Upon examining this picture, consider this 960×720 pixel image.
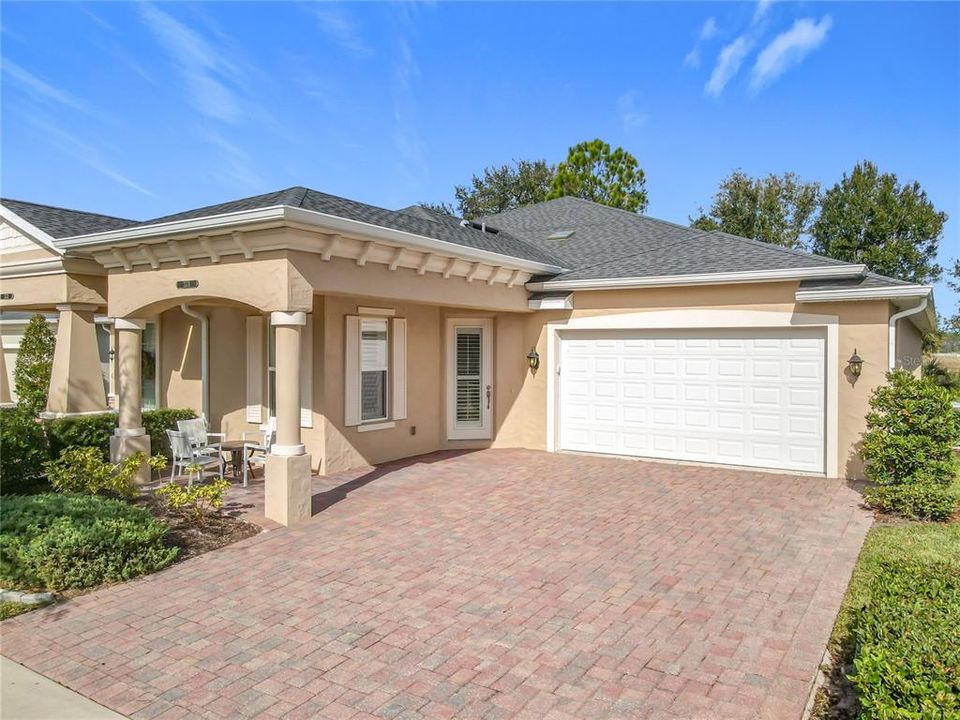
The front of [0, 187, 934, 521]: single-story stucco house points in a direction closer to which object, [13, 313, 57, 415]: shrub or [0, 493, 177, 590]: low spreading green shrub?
the low spreading green shrub

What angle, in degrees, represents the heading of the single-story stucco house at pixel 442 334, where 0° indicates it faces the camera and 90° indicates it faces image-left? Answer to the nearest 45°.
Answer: approximately 45°

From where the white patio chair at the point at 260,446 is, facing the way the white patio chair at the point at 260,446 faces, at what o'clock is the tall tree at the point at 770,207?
The tall tree is roughly at 5 o'clock from the white patio chair.

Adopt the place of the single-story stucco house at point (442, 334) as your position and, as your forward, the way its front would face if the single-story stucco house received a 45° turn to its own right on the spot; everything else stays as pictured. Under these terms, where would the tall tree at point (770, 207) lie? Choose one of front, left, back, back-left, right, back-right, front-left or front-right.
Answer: back-right

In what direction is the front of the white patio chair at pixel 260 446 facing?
to the viewer's left

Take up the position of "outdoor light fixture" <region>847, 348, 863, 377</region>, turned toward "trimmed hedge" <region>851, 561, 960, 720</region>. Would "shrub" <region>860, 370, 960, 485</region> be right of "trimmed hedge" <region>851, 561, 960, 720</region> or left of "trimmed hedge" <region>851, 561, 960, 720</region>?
left
